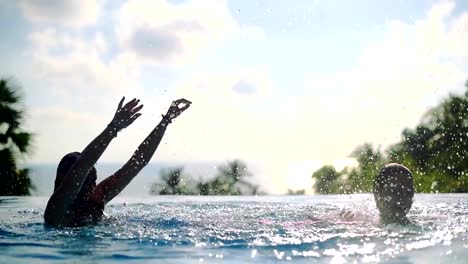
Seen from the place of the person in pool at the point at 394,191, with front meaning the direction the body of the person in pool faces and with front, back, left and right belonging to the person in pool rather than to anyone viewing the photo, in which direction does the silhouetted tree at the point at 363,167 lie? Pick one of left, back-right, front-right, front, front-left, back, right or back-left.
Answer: front

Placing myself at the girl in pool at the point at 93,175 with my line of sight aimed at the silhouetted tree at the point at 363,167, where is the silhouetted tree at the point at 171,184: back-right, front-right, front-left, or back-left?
front-left

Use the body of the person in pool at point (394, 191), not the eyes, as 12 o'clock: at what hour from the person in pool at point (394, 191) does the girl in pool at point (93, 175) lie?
the girl in pool at point (93, 175) is roughly at 8 o'clock from the person in pool at point (394, 191).

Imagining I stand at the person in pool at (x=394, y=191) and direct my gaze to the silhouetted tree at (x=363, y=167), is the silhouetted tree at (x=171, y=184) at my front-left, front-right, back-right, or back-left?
front-left

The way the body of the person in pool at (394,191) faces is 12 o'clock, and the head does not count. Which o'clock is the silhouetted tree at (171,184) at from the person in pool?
The silhouetted tree is roughly at 11 o'clock from the person in pool.

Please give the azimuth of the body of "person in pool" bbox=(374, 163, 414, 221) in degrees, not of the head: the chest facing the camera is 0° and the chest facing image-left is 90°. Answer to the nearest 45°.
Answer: approximately 180°

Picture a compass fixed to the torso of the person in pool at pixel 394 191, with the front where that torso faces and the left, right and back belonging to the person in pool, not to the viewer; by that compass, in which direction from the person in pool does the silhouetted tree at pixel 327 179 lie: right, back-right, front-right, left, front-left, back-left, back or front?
front

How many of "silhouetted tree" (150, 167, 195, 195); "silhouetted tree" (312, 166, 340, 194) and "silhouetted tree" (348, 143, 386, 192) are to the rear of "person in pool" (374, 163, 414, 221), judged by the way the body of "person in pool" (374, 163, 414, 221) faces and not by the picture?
0

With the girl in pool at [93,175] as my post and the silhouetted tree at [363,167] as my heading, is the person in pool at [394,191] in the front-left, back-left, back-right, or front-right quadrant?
front-right
